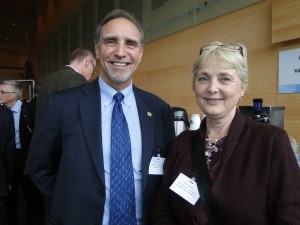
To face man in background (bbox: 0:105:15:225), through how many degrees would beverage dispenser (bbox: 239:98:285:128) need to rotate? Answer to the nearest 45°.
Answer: approximately 45° to its right

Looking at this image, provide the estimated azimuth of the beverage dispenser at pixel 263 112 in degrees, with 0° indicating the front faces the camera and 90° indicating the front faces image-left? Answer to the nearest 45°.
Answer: approximately 45°

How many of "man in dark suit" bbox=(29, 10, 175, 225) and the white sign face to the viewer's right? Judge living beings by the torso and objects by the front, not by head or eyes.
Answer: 0

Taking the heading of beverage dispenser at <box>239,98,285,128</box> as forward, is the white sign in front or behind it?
behind

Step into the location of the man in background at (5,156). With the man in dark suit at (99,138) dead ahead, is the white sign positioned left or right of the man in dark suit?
left

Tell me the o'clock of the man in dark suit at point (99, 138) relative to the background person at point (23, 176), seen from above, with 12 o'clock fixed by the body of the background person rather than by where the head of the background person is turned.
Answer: The man in dark suit is roughly at 10 o'clock from the background person.

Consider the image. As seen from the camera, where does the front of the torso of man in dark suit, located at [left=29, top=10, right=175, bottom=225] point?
toward the camera

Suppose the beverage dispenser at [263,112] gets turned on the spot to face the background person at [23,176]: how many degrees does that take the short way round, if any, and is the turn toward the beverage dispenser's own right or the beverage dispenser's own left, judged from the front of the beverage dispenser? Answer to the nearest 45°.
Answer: approximately 45° to the beverage dispenser's own right
